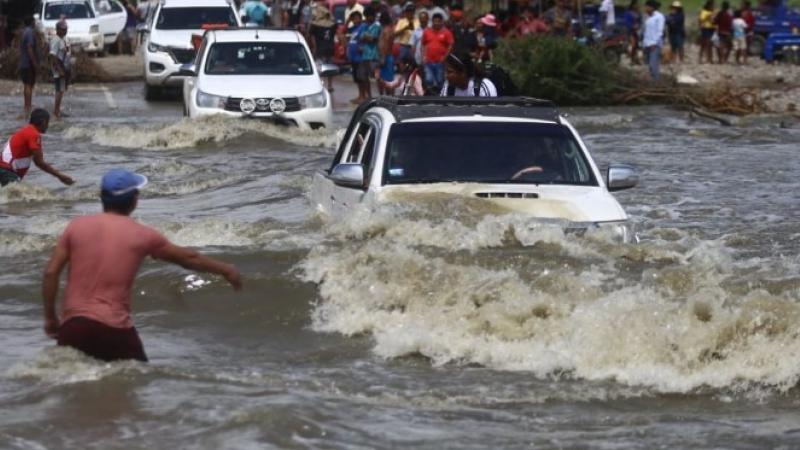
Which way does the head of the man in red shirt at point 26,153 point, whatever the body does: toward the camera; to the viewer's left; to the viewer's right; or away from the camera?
to the viewer's right

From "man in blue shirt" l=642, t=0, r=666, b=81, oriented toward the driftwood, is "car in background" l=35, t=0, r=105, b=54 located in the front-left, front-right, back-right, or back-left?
back-right

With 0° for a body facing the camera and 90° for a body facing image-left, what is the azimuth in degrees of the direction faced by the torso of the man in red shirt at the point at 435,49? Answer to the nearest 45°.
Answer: approximately 0°

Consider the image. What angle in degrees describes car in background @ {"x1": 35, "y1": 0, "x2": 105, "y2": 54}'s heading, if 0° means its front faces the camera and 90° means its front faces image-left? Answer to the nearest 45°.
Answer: approximately 0°

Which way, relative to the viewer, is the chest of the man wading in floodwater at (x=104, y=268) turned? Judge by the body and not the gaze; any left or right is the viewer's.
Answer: facing away from the viewer and to the right of the viewer

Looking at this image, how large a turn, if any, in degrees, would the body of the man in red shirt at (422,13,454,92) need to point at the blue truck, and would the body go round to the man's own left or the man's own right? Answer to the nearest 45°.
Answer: approximately 135° to the man's own left

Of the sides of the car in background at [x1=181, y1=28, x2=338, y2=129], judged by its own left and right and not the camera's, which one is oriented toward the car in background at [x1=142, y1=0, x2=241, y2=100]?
back

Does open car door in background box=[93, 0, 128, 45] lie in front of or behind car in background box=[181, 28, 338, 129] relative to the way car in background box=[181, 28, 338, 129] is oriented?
behind
